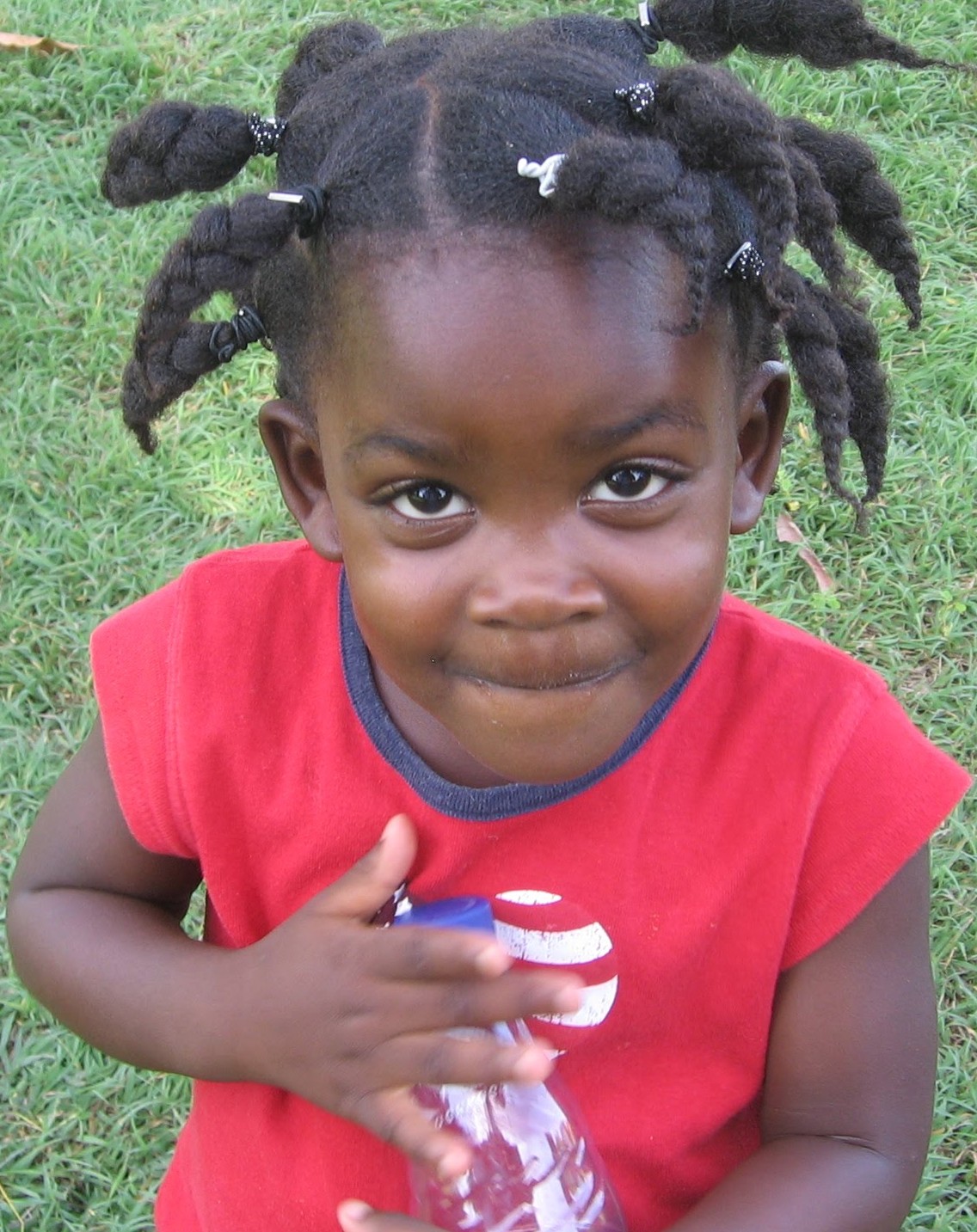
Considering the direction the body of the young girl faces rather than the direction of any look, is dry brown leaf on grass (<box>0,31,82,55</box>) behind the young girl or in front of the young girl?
behind

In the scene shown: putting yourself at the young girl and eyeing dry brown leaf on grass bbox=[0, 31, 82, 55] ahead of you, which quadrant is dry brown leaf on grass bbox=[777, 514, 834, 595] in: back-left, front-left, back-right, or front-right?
front-right

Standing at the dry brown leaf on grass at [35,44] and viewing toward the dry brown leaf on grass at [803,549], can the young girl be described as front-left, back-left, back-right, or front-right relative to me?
front-right

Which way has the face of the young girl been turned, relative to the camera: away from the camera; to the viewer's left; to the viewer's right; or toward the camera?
toward the camera

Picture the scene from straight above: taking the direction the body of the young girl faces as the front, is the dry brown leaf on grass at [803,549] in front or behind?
behind

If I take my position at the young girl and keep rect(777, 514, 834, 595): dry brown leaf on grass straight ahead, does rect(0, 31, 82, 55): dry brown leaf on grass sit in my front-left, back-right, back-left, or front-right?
front-left

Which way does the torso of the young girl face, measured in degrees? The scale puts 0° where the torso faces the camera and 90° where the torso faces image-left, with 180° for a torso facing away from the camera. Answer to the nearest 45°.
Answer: approximately 0°
